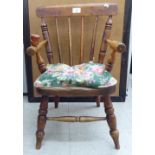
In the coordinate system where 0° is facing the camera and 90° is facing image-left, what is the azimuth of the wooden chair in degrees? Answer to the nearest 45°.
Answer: approximately 0°
